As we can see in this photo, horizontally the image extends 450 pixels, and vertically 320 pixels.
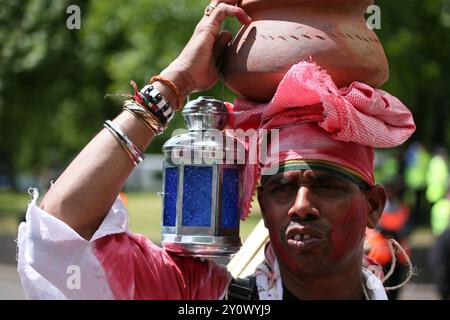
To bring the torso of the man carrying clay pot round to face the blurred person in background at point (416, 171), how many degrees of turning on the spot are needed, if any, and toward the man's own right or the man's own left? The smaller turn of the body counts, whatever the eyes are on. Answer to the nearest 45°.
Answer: approximately 180°

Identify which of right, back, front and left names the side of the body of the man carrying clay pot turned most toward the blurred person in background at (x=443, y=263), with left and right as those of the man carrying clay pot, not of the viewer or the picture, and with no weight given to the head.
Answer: back

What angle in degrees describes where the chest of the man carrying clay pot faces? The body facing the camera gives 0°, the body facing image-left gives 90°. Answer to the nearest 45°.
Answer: approximately 0°

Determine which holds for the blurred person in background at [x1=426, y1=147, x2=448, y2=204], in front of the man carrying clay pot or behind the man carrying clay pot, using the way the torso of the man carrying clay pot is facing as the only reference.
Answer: behind

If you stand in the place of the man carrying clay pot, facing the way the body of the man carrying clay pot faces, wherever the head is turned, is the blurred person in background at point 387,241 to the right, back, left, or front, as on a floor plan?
back
